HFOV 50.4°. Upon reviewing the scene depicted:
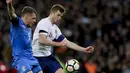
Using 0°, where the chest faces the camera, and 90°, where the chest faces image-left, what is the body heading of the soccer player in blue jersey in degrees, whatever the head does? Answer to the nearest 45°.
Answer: approximately 315°
